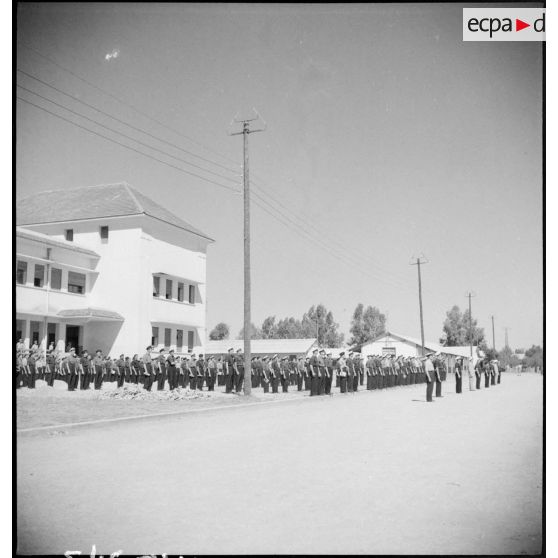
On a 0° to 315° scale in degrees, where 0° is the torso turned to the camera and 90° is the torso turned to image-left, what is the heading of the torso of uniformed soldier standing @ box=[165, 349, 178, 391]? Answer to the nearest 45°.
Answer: approximately 315°
